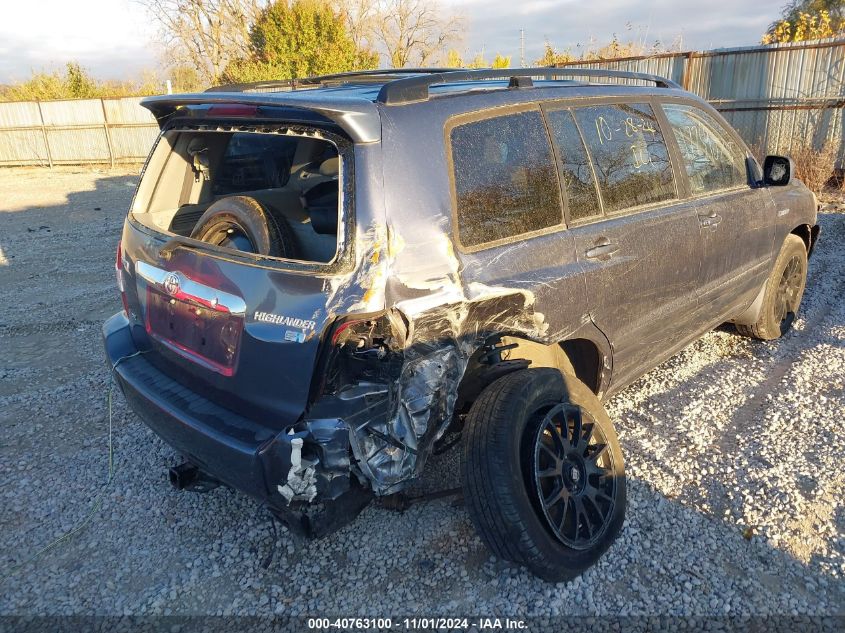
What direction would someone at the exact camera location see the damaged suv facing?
facing away from the viewer and to the right of the viewer

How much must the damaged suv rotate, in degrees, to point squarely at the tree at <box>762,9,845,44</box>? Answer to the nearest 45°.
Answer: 0° — it already faces it

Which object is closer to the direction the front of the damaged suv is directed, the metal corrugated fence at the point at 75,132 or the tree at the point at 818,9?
the tree

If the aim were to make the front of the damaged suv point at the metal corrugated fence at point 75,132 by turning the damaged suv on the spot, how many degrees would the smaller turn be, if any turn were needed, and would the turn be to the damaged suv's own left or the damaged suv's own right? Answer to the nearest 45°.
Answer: approximately 90° to the damaged suv's own left

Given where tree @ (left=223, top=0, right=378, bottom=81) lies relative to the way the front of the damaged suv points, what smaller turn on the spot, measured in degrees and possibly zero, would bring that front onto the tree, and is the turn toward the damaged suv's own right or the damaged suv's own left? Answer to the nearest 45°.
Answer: approximately 45° to the damaged suv's own left

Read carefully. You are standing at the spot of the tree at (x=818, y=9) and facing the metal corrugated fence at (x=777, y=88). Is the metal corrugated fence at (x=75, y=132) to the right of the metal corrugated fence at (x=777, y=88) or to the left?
right

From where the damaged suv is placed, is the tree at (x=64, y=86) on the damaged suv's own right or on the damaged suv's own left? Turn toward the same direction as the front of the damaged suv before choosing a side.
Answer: on the damaged suv's own left
